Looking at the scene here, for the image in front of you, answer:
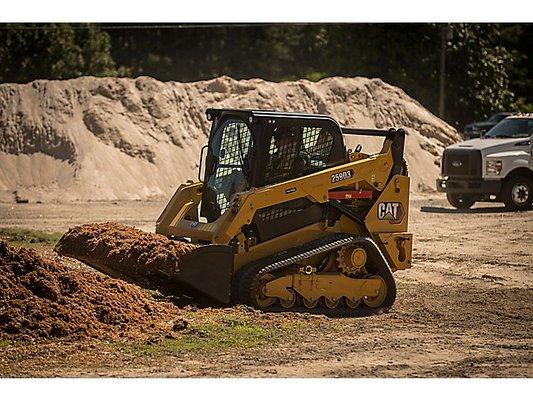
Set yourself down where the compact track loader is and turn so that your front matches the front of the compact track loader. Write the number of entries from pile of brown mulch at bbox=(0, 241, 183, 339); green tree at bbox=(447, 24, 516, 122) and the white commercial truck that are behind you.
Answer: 2

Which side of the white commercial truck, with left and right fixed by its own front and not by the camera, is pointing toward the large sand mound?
right

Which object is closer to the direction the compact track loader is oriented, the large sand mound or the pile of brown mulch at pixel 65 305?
the pile of brown mulch

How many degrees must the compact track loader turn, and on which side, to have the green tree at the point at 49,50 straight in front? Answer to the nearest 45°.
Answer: approximately 90° to its right

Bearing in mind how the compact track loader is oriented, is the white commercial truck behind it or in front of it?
behind

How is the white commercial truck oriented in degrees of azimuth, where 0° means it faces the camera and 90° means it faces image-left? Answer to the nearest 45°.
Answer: approximately 45°

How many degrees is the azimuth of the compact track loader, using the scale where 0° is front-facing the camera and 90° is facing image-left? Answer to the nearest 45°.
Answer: approximately 45°

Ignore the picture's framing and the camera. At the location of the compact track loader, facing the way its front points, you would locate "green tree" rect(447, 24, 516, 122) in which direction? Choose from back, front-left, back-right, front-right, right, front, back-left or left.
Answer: back

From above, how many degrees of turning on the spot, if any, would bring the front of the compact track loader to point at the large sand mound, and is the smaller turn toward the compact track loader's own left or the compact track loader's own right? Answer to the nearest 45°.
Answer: approximately 135° to the compact track loader's own right

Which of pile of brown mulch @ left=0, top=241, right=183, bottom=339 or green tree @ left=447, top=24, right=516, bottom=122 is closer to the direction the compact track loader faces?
the pile of brown mulch
